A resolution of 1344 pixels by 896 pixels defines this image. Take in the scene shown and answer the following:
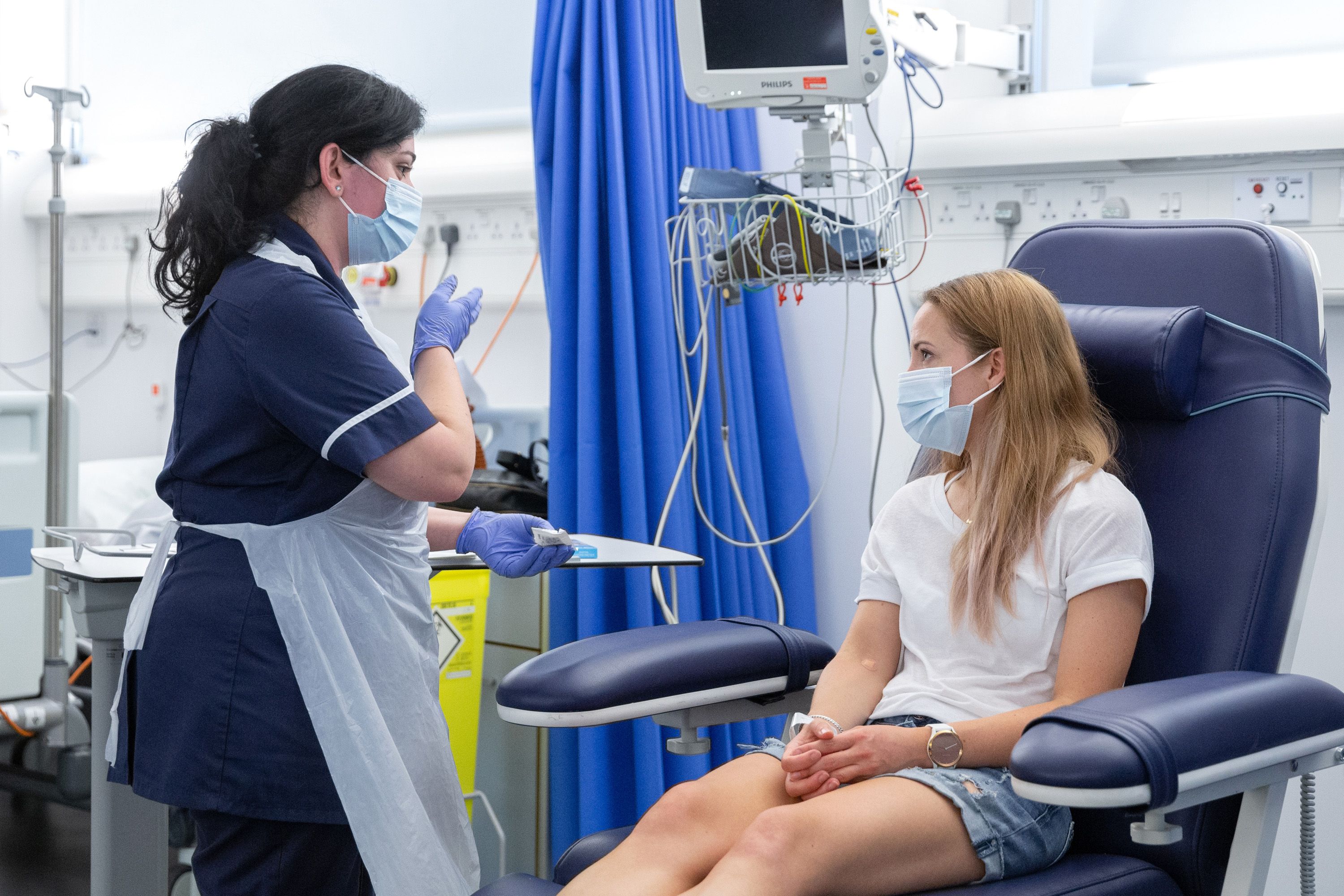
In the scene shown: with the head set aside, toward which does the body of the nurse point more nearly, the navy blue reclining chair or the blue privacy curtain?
the navy blue reclining chair

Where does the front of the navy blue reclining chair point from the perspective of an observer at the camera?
facing the viewer and to the left of the viewer

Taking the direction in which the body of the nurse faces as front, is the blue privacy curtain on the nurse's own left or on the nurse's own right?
on the nurse's own left

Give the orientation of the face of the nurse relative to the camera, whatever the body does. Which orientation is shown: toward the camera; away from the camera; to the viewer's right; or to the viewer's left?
to the viewer's right

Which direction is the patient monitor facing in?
toward the camera

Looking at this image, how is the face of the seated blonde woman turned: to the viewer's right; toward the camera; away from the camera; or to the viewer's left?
to the viewer's left

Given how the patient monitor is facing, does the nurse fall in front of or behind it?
in front

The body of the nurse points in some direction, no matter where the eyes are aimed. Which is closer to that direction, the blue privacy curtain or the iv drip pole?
the blue privacy curtain

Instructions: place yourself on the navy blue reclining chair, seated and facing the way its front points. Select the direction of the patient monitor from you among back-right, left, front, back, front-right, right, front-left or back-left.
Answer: right

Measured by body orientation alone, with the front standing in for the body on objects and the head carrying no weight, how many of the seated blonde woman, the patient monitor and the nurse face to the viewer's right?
1

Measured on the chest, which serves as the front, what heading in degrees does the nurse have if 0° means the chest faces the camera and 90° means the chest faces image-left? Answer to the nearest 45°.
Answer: approximately 270°
